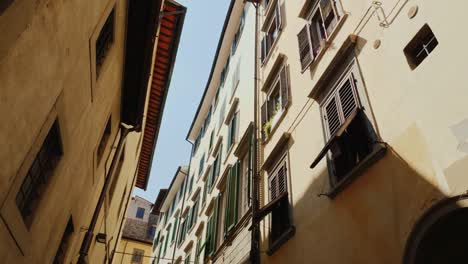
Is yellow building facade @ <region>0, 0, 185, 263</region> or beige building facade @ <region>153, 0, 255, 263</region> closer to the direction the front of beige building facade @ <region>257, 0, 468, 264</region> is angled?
the yellow building facade

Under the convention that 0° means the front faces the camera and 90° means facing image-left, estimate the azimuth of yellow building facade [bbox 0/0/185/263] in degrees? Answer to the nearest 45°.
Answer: approximately 315°
